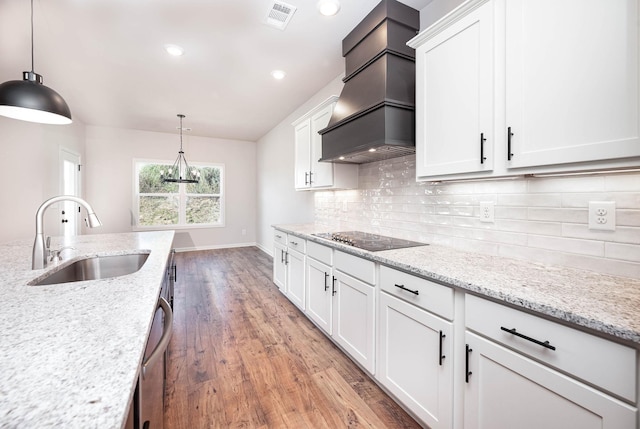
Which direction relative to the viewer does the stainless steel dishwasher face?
to the viewer's right

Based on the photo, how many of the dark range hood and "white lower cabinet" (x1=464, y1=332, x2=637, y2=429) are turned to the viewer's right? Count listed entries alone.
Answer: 0

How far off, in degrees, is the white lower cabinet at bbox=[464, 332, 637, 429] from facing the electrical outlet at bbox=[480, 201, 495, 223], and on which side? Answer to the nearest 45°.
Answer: approximately 135° to its right

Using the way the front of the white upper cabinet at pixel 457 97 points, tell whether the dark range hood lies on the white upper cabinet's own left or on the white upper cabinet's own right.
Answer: on the white upper cabinet's own right

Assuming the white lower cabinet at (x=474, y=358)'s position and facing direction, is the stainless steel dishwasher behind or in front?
in front

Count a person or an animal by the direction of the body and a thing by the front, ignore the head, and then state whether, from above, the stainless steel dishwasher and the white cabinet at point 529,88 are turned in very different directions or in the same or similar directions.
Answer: very different directions

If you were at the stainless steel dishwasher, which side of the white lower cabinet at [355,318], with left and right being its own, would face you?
front

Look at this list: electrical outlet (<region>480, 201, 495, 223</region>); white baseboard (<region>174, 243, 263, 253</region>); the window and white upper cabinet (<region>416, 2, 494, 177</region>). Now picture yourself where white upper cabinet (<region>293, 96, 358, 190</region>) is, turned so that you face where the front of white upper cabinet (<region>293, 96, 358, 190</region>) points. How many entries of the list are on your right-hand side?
2

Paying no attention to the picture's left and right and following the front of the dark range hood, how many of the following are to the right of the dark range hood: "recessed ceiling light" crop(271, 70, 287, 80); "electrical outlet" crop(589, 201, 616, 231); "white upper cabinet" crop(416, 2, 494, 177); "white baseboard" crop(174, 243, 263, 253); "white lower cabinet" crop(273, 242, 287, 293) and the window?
4

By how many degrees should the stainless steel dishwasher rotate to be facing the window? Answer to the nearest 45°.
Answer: approximately 90° to its left

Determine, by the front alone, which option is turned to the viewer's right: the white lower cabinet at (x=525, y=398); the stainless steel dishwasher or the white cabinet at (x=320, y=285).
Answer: the stainless steel dishwasher
